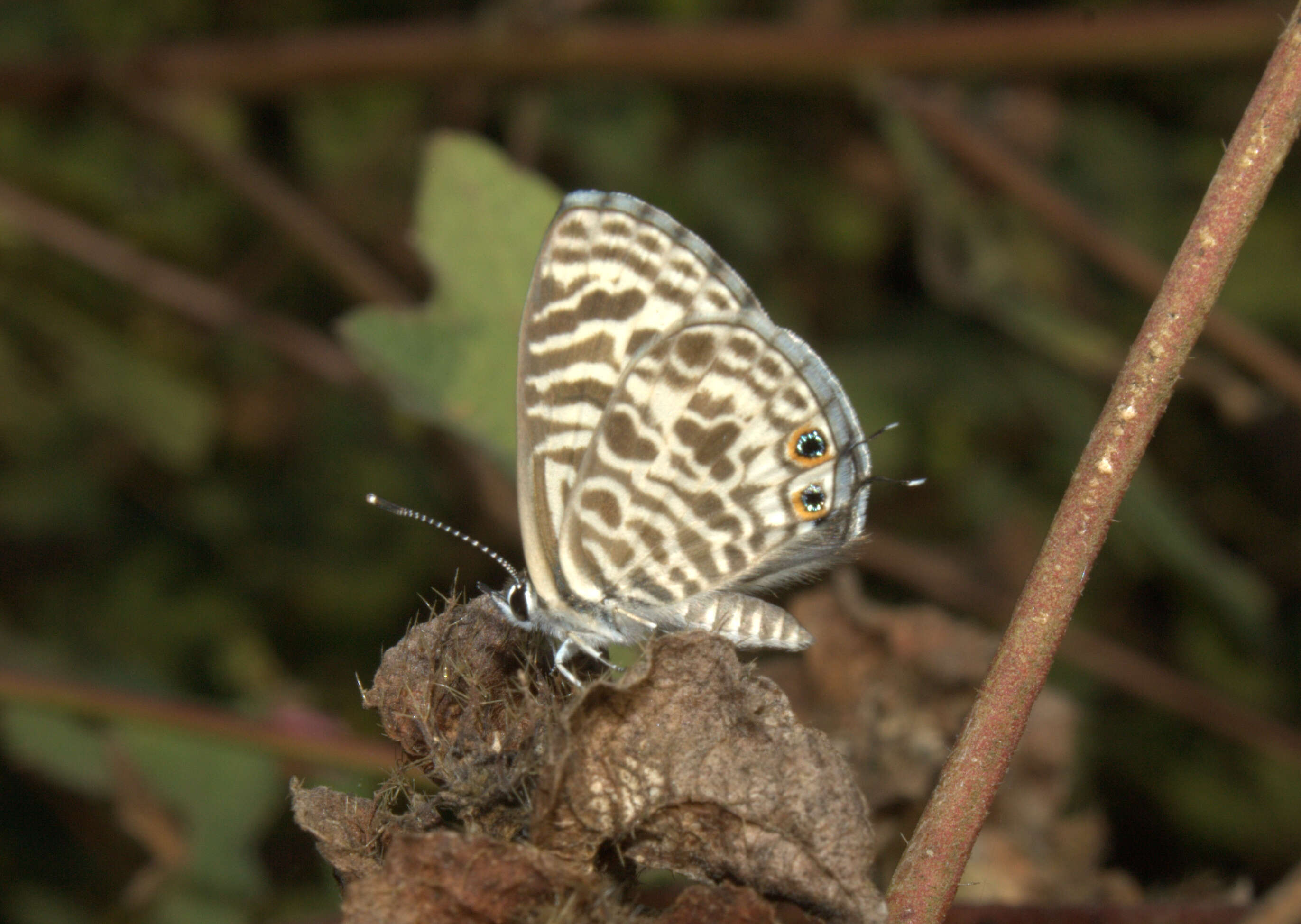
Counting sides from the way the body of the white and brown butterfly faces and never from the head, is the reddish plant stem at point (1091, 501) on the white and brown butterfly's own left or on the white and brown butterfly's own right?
on the white and brown butterfly's own left

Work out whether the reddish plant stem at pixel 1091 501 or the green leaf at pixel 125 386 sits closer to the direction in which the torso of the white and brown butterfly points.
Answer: the green leaf

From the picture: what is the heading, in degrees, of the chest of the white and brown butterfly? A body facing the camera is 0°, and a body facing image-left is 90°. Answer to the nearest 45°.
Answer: approximately 90°

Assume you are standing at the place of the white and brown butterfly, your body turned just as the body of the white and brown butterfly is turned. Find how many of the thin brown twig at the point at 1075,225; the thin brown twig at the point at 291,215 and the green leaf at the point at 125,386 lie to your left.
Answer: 0

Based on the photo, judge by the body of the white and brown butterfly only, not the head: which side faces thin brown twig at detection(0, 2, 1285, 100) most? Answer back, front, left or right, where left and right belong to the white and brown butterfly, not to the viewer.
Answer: right
